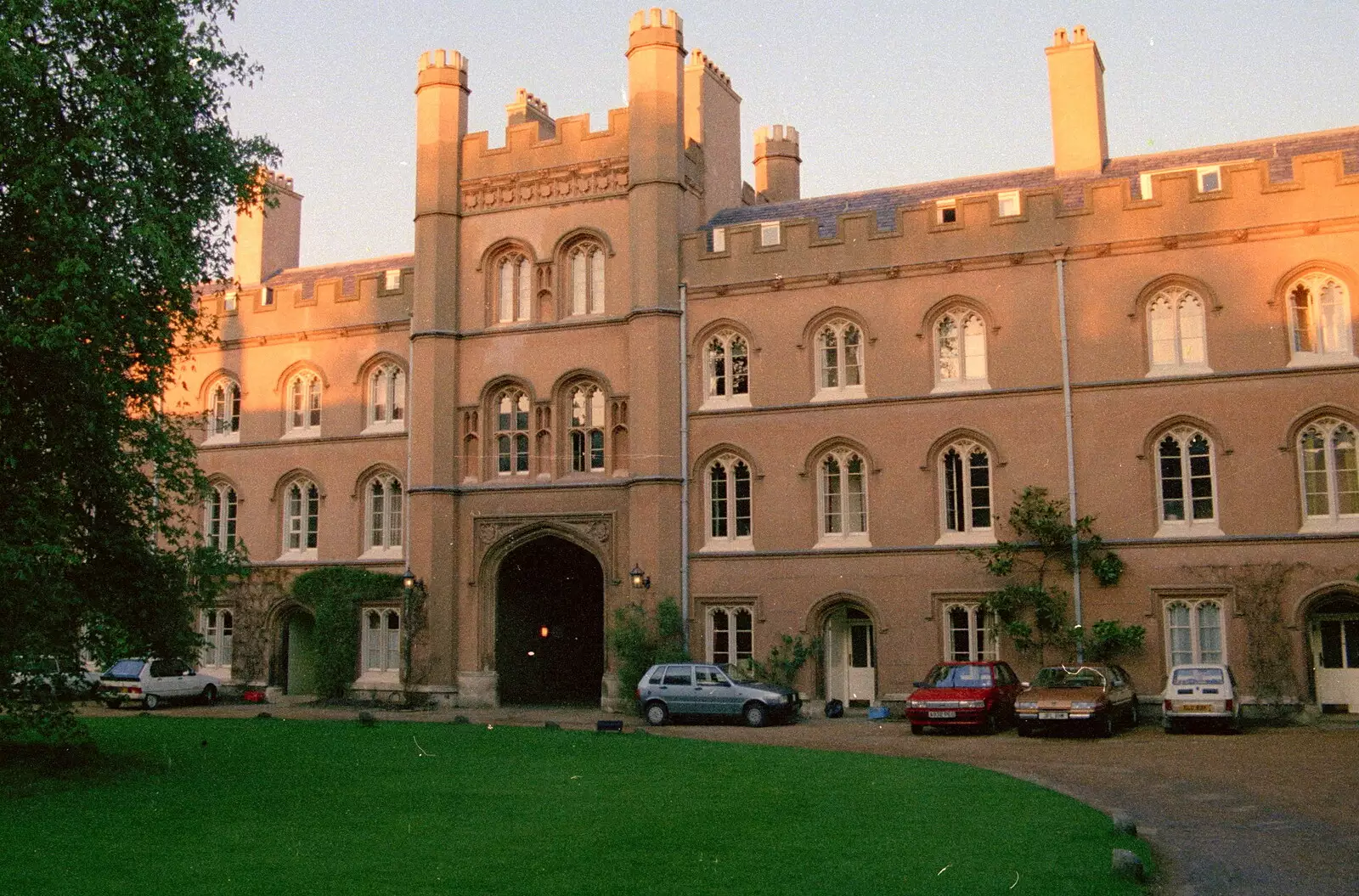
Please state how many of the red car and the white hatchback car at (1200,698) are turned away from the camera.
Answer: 1

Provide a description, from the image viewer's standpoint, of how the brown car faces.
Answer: facing the viewer and to the left of the viewer

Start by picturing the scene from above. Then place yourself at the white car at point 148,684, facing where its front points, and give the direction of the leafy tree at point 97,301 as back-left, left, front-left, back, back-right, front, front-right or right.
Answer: back-right

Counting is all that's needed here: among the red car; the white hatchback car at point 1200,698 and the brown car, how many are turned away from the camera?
1

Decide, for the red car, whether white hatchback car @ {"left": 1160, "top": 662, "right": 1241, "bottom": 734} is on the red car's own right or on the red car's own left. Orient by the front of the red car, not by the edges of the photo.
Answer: on the red car's own left

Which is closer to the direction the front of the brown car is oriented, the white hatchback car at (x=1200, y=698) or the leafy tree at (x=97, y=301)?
the leafy tree

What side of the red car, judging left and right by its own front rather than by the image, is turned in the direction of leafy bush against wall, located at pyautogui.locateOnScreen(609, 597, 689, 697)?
right

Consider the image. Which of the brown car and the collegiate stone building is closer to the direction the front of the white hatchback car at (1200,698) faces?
the collegiate stone building

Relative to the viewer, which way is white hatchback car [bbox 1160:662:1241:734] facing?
away from the camera

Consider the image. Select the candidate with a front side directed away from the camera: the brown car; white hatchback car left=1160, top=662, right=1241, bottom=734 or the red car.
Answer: the white hatchback car

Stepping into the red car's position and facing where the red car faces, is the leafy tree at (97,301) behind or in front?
in front

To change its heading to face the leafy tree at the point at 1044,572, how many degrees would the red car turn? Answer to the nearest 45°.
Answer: approximately 180°

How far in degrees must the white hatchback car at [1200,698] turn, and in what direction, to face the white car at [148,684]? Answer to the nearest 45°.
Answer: approximately 90° to its left

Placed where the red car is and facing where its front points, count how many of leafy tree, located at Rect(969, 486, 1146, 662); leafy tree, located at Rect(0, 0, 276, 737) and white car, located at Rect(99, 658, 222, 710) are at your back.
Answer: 1
